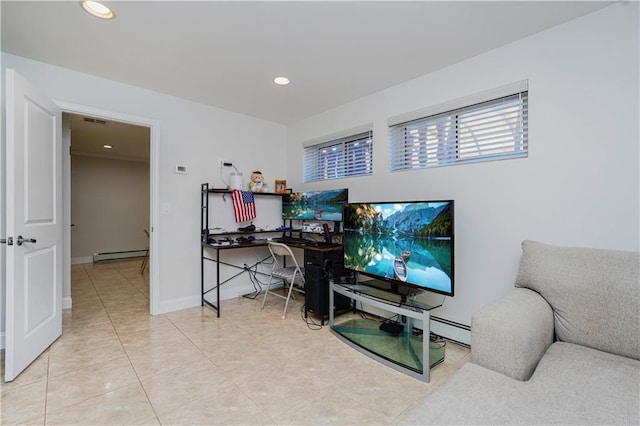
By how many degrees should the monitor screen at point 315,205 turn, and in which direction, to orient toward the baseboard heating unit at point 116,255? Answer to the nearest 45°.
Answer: approximately 90° to its right

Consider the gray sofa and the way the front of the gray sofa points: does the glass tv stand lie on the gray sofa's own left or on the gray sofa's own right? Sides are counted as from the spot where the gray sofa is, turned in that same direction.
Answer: on the gray sofa's own right

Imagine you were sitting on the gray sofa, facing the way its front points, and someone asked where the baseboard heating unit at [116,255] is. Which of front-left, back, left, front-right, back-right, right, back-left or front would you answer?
front-right

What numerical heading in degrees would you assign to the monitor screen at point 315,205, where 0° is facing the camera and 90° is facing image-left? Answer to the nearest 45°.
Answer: approximately 45°

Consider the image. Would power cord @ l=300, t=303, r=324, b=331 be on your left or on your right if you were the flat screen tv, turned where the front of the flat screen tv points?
on your right

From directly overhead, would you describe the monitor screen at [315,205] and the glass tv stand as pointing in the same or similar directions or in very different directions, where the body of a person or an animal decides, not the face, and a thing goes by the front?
same or similar directions

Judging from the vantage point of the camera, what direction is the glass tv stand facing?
facing the viewer and to the left of the viewer

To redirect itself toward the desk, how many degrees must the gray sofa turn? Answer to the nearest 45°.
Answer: approximately 45° to its right

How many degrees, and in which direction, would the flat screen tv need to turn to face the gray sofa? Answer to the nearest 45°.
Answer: approximately 90° to its left

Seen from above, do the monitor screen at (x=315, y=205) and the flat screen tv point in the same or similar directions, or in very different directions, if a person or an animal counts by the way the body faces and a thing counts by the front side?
same or similar directions

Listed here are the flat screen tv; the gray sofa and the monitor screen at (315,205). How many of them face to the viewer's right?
0

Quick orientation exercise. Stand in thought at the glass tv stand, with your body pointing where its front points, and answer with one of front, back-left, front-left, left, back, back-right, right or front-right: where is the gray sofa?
left
